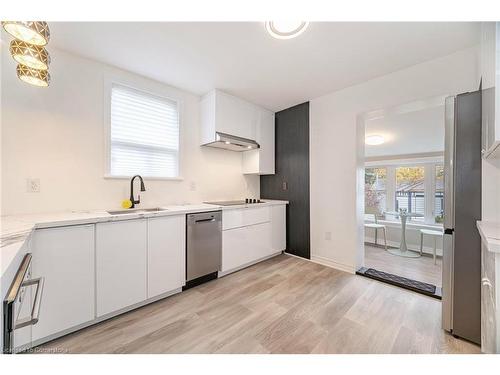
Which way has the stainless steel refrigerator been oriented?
to the viewer's left

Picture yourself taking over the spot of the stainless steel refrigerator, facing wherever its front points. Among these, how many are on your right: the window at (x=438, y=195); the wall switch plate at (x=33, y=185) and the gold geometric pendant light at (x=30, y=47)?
1

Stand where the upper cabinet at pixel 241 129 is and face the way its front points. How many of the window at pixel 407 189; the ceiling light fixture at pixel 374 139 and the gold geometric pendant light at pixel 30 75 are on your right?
1

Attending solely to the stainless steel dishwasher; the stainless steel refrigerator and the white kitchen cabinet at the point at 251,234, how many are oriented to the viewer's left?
1

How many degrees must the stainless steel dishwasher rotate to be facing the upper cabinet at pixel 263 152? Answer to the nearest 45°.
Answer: approximately 90° to its left

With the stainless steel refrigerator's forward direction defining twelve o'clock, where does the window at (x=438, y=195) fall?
The window is roughly at 3 o'clock from the stainless steel refrigerator.

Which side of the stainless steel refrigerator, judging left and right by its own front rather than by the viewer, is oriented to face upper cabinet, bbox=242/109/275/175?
front

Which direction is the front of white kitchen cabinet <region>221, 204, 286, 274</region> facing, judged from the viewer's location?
facing the viewer and to the right of the viewer

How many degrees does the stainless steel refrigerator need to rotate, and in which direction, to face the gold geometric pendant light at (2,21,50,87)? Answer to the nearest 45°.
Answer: approximately 45° to its left

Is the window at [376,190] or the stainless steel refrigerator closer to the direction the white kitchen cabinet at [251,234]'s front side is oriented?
the stainless steel refrigerator
